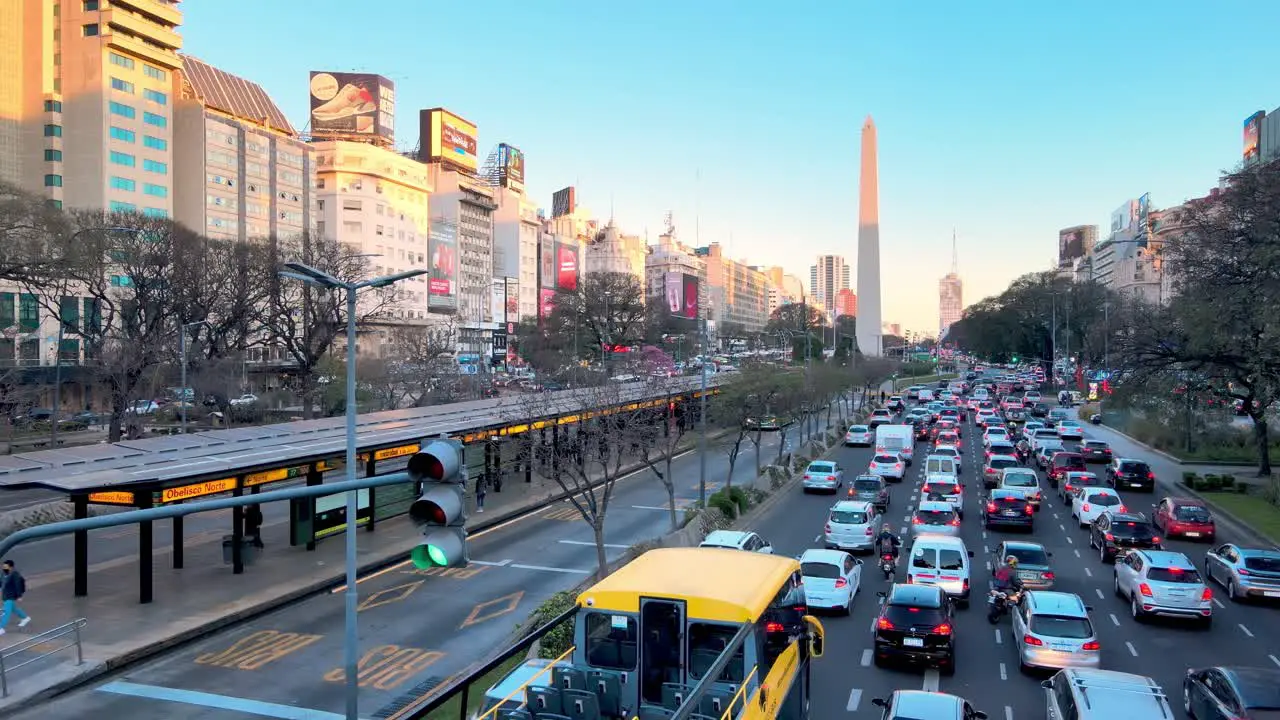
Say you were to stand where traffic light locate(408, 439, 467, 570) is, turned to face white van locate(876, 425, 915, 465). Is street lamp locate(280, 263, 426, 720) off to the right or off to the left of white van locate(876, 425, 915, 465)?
left

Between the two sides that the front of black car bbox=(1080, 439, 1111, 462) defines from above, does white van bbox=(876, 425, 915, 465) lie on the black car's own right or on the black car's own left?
on the black car's own left

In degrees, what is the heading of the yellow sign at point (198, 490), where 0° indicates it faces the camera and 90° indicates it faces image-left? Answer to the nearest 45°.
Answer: approximately 315°

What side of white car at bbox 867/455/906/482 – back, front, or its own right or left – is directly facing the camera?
back

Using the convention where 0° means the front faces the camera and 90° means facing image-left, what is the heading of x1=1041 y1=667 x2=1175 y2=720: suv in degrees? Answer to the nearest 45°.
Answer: approximately 180°

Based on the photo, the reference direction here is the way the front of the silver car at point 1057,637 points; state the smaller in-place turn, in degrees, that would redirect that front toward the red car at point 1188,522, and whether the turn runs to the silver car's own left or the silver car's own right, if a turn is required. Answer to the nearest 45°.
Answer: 0° — it already faces it

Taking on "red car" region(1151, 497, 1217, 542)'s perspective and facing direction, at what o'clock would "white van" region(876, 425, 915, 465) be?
The white van is roughly at 12 o'clock from the red car.

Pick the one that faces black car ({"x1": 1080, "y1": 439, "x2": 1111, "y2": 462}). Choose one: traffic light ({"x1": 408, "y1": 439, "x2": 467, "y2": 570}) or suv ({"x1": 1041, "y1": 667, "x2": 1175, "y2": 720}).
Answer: the suv

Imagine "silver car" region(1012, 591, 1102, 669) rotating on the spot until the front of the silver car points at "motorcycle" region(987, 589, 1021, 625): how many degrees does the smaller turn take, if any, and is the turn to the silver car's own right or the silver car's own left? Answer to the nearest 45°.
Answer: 0° — it already faces it

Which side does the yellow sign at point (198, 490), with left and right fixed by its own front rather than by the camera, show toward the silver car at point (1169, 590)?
front

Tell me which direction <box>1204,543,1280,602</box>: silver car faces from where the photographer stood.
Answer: facing away from the viewer and to the left of the viewer

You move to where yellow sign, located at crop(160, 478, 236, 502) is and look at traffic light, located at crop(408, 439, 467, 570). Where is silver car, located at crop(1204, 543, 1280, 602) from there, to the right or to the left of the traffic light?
left

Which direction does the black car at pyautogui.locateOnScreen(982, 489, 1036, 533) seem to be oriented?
away from the camera

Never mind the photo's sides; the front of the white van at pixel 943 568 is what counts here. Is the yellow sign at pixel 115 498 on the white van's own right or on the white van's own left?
on the white van's own left

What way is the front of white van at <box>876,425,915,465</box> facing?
away from the camera

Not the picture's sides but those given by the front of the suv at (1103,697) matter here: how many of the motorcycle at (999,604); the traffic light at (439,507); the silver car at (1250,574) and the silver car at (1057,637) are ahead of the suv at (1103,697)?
3

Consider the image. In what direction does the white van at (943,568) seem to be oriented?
away from the camera

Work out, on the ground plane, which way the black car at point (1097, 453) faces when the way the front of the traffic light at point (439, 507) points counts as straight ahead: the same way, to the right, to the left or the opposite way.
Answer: the opposite way
